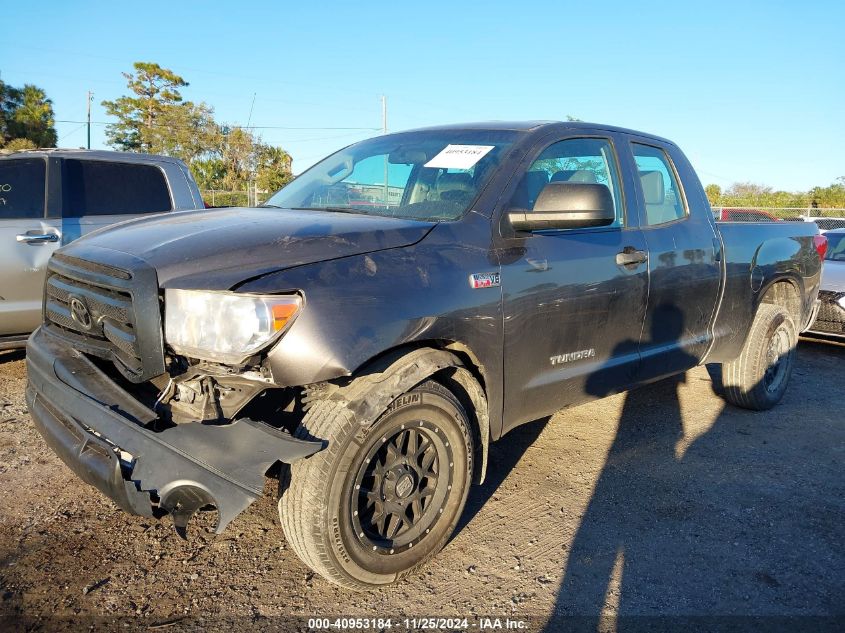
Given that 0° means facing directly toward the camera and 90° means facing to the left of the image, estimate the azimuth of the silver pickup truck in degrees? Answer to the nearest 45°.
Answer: approximately 90°

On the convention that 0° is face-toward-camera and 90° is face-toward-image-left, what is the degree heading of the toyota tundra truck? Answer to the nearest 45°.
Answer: approximately 45°

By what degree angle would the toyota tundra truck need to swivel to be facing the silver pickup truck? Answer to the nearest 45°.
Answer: approximately 90° to its right

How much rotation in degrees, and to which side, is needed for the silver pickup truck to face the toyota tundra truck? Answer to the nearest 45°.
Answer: approximately 90° to its left
